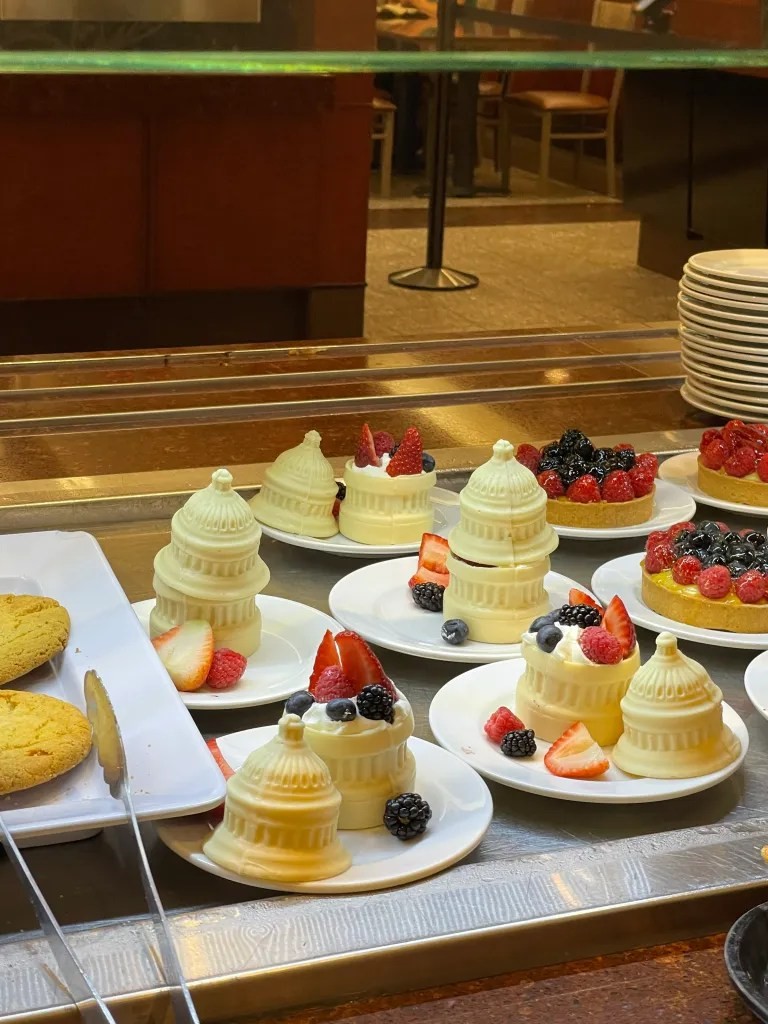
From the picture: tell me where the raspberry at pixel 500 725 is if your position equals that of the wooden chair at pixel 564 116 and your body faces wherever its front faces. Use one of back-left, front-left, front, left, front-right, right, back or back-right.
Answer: front-left

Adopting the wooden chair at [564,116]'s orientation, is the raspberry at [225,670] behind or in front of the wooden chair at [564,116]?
in front

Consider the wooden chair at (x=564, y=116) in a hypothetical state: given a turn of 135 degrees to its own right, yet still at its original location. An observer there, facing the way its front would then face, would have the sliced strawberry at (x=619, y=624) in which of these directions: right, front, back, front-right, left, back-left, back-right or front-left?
back

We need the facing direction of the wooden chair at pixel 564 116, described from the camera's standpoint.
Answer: facing the viewer and to the left of the viewer

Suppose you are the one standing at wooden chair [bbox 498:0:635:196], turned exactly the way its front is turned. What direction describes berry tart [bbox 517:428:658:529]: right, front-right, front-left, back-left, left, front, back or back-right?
front-left

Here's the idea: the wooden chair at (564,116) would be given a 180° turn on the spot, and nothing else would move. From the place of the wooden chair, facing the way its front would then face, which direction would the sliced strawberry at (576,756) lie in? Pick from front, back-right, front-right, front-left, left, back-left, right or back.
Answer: back-right

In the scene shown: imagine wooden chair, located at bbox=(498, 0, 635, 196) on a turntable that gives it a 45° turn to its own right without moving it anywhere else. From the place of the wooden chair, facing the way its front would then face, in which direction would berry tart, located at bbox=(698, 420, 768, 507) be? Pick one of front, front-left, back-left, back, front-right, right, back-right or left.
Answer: left

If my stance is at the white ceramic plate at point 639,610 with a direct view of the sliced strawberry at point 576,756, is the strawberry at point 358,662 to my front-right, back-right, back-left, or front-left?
front-right

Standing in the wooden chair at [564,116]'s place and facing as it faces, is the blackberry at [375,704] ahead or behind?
ahead

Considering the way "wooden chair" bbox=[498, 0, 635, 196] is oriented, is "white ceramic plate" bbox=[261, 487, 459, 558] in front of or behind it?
in front
